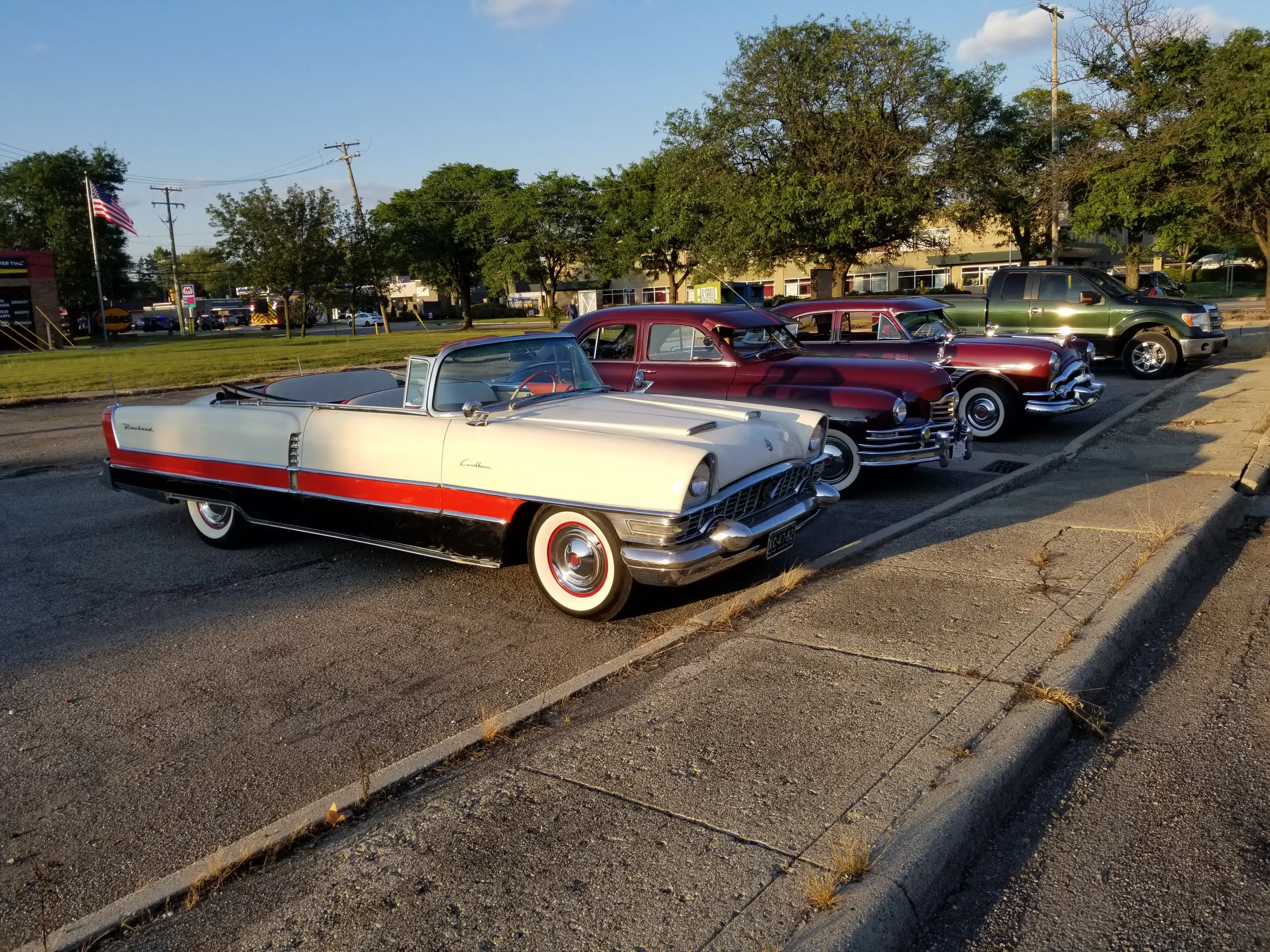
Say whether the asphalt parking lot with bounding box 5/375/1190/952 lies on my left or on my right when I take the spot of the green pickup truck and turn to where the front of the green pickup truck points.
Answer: on my right

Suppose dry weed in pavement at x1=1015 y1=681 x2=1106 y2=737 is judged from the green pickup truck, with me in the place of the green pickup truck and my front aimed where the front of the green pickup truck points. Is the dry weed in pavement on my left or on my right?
on my right

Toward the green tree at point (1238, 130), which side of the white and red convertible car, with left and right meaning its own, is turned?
left

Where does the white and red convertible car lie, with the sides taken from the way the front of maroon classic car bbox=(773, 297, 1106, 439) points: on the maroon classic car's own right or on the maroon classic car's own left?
on the maroon classic car's own right

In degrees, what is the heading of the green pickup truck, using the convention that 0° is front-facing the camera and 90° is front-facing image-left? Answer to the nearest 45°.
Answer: approximately 270°

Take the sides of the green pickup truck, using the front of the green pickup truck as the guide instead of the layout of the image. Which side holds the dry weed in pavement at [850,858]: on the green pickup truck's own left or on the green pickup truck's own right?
on the green pickup truck's own right

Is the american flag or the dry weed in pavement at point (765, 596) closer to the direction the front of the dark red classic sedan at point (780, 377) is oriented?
the dry weed in pavement
